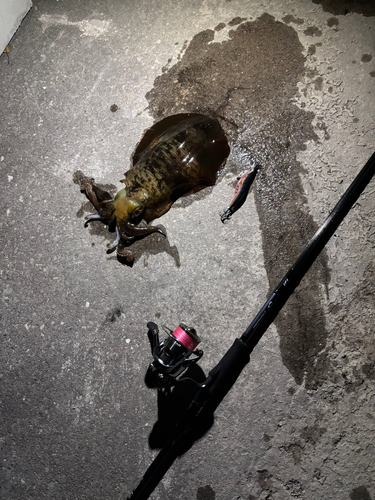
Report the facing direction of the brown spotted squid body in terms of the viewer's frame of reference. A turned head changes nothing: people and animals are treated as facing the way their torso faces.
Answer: facing the viewer and to the left of the viewer
